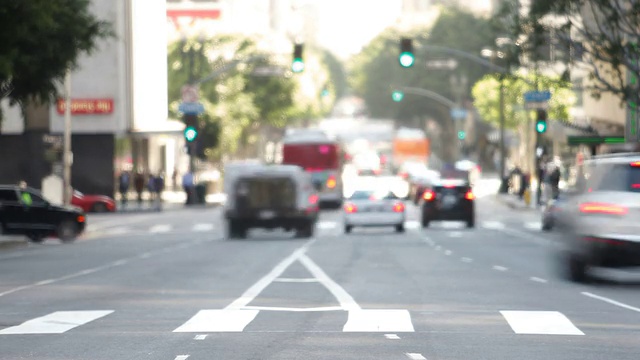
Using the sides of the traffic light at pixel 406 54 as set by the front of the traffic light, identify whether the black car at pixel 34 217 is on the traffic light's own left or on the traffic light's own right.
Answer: on the traffic light's own right

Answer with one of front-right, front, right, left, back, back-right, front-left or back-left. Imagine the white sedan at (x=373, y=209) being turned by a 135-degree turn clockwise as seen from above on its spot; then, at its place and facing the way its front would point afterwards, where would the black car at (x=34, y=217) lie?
back-right

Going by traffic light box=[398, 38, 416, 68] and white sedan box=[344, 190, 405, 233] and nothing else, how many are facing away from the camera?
1

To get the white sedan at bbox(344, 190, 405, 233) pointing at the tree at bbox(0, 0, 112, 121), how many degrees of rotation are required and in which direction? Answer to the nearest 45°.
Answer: approximately 135° to its left

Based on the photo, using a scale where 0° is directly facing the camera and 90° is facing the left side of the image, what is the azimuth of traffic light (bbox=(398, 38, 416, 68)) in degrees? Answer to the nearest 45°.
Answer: approximately 0°

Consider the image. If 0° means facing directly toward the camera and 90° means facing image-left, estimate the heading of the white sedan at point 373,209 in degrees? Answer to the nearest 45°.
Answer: approximately 180°

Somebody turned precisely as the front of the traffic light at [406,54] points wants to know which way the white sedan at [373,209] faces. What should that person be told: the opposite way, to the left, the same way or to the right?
the opposite way
